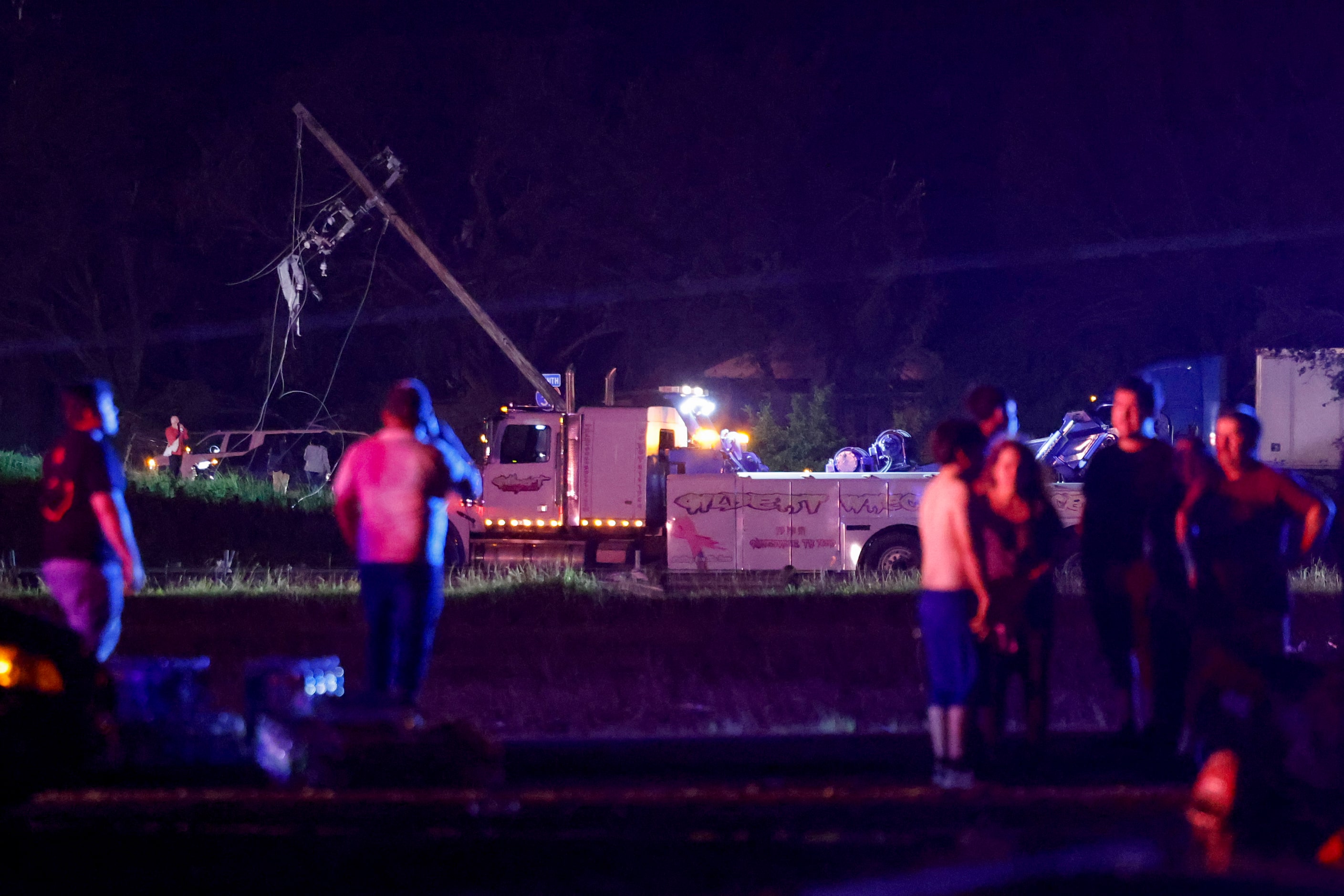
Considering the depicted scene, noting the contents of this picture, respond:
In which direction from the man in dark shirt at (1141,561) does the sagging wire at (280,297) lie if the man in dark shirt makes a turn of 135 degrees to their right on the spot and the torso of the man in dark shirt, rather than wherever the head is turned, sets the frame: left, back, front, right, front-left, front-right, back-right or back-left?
front

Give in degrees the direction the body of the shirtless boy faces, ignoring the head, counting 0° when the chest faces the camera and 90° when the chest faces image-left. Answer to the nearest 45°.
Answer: approximately 225°

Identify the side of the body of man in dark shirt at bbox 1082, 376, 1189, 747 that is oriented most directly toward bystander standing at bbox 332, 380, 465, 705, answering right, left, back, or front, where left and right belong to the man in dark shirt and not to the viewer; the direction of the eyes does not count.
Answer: right

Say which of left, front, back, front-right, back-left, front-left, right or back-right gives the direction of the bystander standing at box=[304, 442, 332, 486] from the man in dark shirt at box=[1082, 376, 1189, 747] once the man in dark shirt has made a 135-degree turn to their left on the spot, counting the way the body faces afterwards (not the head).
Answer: left

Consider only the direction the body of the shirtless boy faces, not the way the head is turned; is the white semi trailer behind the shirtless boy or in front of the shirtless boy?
in front

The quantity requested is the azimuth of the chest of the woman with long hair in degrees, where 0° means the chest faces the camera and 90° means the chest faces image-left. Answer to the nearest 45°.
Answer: approximately 0°

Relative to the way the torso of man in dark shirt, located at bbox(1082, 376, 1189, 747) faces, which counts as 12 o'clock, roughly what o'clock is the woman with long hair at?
The woman with long hair is roughly at 2 o'clock from the man in dark shirt.

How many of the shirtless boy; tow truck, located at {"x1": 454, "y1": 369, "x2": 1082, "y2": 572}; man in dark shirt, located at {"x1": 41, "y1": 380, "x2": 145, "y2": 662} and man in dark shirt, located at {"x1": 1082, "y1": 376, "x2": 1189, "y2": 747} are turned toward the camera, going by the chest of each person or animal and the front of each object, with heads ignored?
1

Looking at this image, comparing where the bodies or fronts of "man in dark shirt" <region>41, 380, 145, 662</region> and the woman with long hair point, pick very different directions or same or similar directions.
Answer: very different directions

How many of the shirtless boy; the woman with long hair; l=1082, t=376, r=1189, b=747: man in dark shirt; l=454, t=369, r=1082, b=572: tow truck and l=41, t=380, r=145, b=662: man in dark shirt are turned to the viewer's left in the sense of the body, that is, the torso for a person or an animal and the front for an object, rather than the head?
1

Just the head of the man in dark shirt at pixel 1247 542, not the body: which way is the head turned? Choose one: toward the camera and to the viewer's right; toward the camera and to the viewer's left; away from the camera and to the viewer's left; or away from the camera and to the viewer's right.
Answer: toward the camera and to the viewer's left

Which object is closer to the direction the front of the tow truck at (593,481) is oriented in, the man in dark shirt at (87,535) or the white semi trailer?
the man in dark shirt

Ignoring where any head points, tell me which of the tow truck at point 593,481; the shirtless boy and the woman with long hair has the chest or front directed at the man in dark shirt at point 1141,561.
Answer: the shirtless boy

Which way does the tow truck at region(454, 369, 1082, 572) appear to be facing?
to the viewer's left

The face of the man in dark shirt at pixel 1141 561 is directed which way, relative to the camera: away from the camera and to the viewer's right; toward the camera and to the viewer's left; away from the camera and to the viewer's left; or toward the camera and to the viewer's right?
toward the camera and to the viewer's left

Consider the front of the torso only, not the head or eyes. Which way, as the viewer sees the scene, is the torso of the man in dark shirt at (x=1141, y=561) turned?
toward the camera
